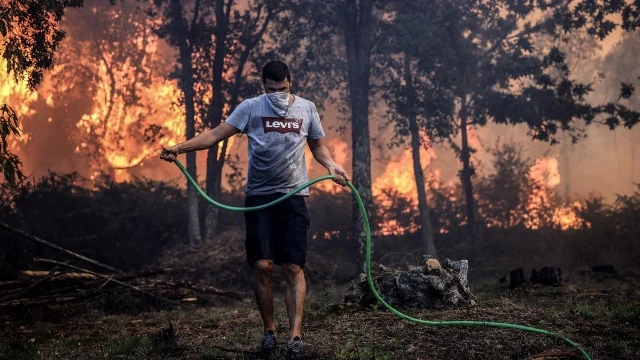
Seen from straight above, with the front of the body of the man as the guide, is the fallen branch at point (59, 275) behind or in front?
behind

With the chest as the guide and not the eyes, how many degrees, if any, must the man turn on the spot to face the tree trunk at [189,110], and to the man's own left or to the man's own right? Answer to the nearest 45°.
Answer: approximately 180°

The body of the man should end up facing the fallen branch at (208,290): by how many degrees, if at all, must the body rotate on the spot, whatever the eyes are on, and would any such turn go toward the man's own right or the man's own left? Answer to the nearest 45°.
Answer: approximately 180°

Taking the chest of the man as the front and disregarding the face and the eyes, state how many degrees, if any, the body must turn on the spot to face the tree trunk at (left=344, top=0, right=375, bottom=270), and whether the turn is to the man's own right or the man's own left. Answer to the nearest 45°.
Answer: approximately 180°

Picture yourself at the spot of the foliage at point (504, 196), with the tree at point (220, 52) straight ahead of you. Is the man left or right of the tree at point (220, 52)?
left

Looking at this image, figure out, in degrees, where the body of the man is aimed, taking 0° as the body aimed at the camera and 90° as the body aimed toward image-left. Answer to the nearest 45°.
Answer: approximately 0°

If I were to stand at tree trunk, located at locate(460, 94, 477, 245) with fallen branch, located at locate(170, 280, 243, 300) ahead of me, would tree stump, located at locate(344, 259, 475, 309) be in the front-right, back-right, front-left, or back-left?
front-left

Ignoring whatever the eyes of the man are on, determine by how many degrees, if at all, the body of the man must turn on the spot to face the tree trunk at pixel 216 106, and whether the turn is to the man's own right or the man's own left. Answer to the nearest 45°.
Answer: approximately 180°

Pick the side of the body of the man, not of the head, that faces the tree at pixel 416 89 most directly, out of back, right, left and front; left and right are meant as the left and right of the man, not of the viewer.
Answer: back

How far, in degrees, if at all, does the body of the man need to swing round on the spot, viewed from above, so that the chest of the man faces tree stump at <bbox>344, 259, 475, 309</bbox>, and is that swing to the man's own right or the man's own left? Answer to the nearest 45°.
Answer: approximately 135° to the man's own left

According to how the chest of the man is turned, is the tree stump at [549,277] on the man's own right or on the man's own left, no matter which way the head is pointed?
on the man's own left

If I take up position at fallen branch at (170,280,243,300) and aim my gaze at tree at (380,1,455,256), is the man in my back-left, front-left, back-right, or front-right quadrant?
back-right
